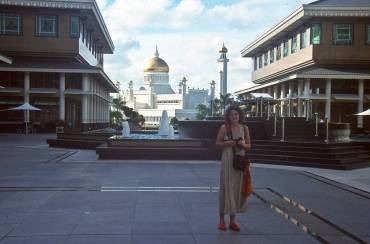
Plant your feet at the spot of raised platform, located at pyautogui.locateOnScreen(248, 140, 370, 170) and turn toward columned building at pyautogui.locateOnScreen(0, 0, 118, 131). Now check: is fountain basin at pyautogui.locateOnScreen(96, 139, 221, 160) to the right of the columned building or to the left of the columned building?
left

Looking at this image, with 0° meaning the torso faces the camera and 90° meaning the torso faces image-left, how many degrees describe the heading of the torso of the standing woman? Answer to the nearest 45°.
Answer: approximately 0°

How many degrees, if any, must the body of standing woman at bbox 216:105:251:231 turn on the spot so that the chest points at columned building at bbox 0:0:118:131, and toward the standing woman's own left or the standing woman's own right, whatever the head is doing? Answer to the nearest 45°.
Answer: approximately 135° to the standing woman's own right

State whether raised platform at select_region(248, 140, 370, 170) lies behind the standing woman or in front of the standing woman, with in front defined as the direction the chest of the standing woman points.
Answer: behind

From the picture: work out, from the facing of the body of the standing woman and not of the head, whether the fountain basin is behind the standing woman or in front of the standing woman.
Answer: behind
